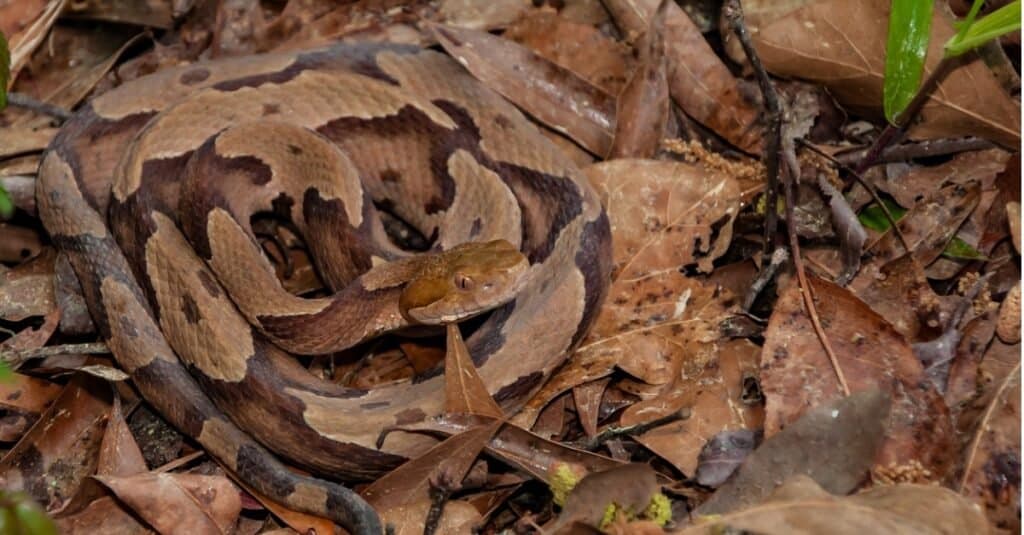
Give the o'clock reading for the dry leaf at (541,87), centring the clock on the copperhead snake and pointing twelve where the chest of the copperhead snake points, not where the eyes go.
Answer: The dry leaf is roughly at 11 o'clock from the copperhead snake.

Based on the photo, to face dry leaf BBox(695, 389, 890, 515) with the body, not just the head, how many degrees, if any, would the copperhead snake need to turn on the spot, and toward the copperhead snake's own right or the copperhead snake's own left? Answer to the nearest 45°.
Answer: approximately 45° to the copperhead snake's own right

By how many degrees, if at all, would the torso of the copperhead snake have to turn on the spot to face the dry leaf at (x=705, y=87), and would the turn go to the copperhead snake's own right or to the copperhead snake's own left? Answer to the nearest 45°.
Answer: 0° — it already faces it

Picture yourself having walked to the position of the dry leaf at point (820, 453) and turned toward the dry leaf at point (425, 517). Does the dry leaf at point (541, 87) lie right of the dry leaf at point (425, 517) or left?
right
